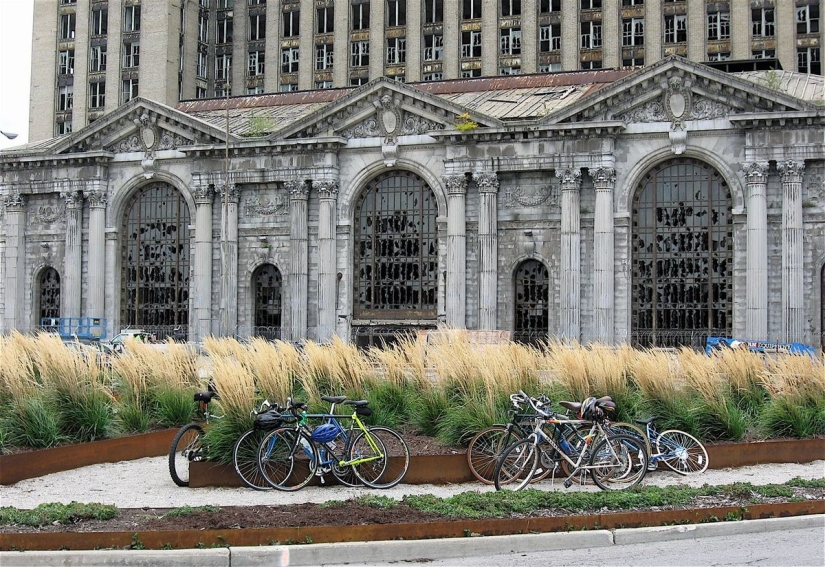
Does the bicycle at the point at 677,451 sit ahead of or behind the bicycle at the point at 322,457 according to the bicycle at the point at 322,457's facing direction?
behind

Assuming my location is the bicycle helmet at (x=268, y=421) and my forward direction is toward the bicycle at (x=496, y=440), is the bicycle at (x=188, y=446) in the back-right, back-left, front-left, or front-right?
back-left

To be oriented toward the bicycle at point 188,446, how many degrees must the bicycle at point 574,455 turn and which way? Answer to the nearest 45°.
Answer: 0° — it already faces it

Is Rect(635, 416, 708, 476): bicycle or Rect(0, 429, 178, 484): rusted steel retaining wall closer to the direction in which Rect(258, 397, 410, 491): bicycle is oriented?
the rusted steel retaining wall

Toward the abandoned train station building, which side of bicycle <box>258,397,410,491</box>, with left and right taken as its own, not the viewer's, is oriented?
right

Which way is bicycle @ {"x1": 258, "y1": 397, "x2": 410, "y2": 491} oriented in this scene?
to the viewer's left

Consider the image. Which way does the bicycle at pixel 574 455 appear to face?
to the viewer's left
